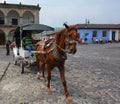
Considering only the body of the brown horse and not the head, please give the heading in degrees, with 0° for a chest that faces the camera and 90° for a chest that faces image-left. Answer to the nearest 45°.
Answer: approximately 315°

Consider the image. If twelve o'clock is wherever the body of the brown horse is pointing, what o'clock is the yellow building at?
The yellow building is roughly at 7 o'clock from the brown horse.
